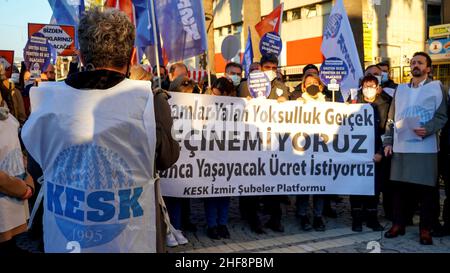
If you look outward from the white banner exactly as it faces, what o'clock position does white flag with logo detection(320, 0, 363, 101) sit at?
The white flag with logo is roughly at 7 o'clock from the white banner.

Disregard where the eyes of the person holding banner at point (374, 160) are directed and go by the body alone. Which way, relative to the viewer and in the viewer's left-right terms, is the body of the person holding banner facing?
facing the viewer

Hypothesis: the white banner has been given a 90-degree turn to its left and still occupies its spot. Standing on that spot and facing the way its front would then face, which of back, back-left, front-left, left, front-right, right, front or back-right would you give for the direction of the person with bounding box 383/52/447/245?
front

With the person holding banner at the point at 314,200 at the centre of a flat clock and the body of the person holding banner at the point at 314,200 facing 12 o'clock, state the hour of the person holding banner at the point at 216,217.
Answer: the person holding banner at the point at 216,217 is roughly at 2 o'clock from the person holding banner at the point at 314,200.

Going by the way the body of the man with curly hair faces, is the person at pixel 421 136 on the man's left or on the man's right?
on the man's right

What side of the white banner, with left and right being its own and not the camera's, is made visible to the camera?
front

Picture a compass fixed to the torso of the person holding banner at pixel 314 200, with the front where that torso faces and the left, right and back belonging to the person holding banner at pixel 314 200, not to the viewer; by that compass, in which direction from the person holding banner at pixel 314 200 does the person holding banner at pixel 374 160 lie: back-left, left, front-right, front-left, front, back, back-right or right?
left

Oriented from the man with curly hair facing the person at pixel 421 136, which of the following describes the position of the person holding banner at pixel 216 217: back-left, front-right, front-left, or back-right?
front-left

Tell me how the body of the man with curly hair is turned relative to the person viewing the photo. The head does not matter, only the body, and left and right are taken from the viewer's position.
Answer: facing away from the viewer

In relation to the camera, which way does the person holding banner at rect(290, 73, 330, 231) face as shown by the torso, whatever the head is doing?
toward the camera

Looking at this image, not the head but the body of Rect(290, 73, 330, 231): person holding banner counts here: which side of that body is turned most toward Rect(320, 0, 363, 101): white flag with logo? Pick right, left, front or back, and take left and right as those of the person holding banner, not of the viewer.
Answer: back
